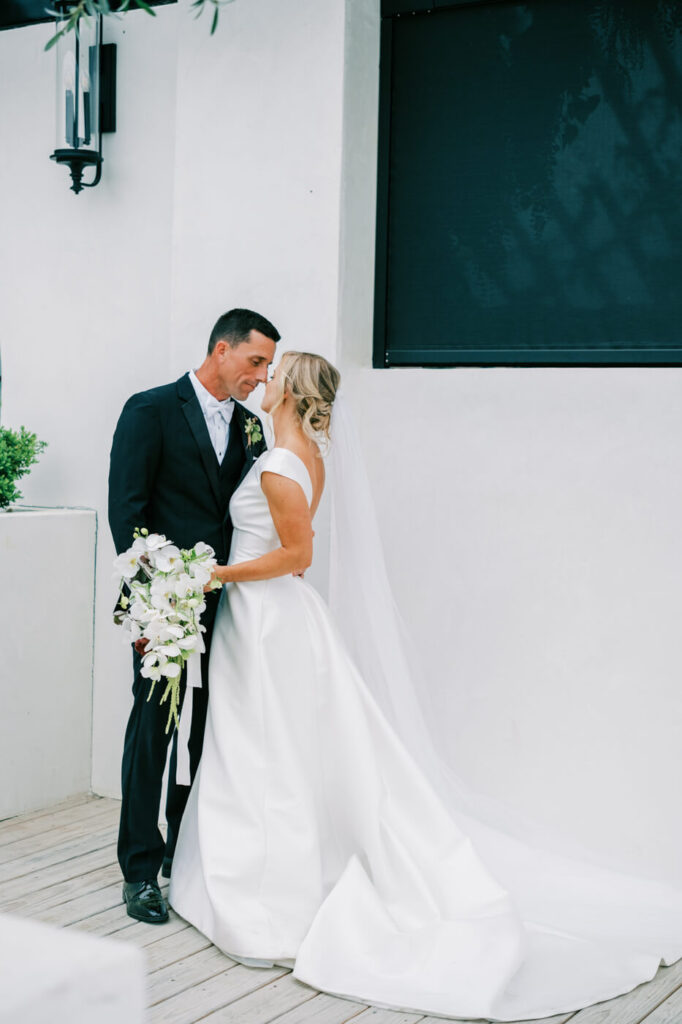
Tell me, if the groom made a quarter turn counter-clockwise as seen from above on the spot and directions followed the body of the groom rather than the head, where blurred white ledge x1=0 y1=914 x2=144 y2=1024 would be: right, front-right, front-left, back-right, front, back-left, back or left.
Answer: back-right

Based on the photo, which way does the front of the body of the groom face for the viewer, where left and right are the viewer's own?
facing the viewer and to the right of the viewer

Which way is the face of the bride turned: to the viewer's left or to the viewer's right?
to the viewer's left

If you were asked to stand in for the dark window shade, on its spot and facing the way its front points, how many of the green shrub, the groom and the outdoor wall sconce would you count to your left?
0

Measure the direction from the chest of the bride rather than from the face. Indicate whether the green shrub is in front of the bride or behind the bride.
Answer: in front

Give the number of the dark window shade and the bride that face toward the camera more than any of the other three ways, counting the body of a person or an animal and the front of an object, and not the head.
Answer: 1

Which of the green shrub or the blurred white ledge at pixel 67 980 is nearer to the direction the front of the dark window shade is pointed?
the blurred white ledge

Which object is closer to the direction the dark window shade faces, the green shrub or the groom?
the groom

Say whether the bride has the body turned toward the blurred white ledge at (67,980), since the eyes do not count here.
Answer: no

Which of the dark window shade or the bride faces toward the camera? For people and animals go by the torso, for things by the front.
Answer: the dark window shade

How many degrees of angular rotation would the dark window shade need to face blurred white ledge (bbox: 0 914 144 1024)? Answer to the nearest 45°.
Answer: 0° — it already faces it

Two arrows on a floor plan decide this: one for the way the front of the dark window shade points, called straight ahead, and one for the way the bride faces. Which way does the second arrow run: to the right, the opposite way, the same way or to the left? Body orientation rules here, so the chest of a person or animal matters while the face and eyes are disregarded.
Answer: to the right

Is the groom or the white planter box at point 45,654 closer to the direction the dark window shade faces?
the groom

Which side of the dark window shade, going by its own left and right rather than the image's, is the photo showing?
front

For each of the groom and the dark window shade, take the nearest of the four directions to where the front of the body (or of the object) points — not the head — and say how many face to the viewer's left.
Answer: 0

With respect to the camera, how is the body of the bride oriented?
to the viewer's left

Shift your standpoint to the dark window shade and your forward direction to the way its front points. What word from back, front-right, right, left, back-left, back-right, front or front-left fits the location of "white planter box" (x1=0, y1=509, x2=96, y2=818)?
right
